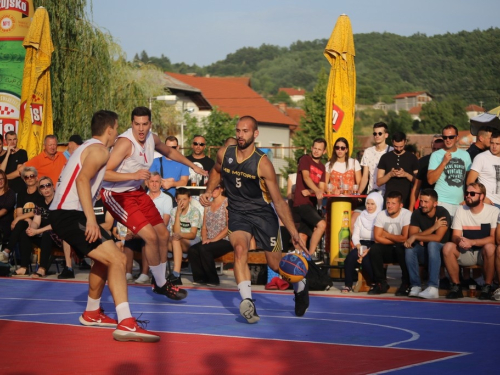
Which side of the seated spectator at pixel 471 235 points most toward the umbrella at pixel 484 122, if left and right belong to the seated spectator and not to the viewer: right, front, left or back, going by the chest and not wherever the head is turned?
back

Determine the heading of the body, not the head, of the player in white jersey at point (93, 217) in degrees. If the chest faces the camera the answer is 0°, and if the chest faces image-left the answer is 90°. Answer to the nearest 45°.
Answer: approximately 270°

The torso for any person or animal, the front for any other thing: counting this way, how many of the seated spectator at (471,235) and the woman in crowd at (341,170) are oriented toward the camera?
2

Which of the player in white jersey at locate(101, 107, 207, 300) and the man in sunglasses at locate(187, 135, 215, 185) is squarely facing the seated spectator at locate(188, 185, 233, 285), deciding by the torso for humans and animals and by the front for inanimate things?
the man in sunglasses

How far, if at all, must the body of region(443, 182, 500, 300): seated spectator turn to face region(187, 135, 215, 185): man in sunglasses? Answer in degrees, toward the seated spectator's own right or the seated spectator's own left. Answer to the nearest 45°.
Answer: approximately 135° to the seated spectator's own right

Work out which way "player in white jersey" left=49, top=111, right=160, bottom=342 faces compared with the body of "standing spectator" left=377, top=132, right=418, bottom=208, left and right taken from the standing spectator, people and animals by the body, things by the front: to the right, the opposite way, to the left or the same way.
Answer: to the left

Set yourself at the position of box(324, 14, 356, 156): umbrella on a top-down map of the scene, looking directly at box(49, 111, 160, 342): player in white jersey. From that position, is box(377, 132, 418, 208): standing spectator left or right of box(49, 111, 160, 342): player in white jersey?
left

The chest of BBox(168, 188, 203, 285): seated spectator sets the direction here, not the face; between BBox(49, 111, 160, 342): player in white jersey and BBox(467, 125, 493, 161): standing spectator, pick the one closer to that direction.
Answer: the player in white jersey

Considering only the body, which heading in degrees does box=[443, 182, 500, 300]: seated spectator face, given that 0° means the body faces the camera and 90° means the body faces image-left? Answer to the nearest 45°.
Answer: approximately 0°

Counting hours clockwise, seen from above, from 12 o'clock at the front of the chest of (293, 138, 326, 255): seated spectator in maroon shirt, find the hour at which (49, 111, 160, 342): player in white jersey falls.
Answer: The player in white jersey is roughly at 2 o'clock from the seated spectator in maroon shirt.

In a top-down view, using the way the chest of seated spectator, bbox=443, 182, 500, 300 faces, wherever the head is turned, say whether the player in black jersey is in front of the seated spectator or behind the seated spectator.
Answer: in front

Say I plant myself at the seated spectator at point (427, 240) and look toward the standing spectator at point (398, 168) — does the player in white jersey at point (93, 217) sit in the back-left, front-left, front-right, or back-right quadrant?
back-left

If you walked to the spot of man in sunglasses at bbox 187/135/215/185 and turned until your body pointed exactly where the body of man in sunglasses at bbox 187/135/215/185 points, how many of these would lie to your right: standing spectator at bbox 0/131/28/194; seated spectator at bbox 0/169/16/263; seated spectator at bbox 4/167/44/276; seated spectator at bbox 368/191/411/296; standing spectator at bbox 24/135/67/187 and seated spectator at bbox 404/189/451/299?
4

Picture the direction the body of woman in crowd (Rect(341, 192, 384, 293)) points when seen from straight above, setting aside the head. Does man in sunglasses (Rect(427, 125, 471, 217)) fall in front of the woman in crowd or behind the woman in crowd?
behind
